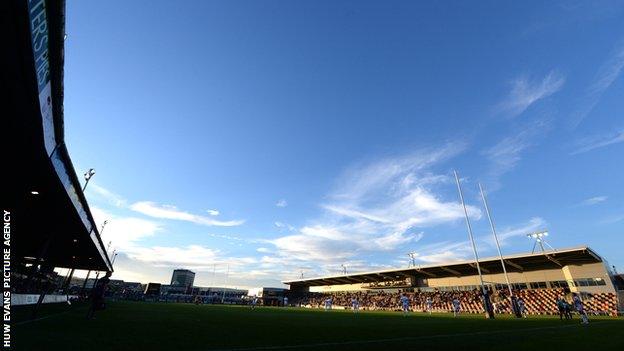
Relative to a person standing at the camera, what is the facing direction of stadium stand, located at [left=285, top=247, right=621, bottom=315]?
facing the viewer and to the left of the viewer

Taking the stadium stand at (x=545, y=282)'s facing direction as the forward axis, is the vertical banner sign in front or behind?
in front

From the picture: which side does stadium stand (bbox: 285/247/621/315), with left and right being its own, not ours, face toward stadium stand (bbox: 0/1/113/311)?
front
